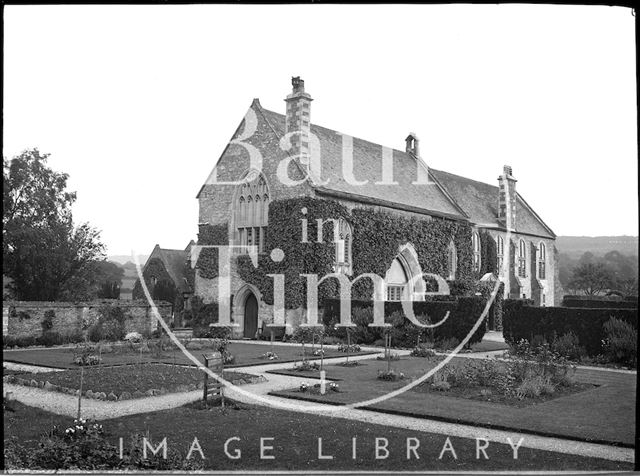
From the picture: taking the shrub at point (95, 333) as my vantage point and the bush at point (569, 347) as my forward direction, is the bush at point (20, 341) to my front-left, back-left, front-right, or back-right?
back-right

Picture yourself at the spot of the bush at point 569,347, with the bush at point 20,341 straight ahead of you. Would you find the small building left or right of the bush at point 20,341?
right

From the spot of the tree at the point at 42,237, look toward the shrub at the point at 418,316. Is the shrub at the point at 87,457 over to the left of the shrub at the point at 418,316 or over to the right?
right
